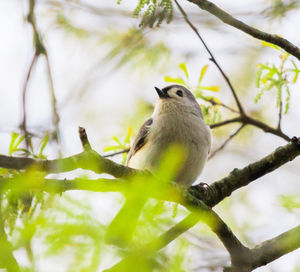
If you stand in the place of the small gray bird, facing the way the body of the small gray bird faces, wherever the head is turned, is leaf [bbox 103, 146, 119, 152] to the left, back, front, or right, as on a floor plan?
right

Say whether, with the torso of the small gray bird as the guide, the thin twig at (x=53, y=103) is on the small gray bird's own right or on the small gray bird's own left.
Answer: on the small gray bird's own right

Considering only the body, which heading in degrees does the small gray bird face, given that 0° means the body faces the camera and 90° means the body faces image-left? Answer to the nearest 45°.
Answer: approximately 315°
